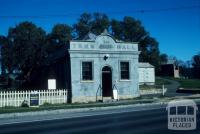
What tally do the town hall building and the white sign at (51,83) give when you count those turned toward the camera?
2

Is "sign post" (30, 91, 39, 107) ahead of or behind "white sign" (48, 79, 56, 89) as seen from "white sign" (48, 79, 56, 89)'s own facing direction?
ahead

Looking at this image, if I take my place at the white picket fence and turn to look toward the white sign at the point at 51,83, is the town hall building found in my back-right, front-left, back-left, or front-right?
front-right

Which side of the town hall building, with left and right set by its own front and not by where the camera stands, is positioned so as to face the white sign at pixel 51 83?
right

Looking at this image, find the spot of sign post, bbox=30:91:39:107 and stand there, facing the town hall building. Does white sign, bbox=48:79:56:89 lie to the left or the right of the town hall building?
left

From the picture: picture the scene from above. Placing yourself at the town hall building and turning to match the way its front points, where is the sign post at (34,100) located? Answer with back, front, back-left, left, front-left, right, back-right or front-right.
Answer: front-right

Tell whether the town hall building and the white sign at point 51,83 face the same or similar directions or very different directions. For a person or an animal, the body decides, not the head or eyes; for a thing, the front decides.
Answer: same or similar directions

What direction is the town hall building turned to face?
toward the camera

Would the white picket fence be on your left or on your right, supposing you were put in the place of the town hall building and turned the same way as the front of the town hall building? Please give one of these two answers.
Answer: on your right

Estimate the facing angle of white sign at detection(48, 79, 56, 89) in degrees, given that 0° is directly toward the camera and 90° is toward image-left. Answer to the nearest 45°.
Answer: approximately 0°
